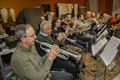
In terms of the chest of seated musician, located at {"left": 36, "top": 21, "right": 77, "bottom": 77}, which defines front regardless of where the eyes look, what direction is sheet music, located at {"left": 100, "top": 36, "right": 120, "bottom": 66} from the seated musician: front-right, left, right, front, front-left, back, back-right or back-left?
front-right

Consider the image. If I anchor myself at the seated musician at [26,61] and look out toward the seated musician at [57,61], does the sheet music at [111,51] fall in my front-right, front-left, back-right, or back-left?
front-right

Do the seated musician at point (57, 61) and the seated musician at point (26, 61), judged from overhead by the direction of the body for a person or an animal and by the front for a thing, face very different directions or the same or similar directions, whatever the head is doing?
same or similar directions

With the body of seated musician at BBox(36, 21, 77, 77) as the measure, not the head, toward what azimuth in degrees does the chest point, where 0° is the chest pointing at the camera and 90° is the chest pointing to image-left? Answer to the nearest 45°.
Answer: approximately 270°

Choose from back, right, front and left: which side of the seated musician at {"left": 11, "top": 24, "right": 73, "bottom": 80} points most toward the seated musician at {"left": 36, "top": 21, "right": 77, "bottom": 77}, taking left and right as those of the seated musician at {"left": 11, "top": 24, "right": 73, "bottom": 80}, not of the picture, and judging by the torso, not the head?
left

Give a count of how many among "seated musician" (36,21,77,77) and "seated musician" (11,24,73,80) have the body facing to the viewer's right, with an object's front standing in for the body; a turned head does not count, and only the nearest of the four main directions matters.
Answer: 2

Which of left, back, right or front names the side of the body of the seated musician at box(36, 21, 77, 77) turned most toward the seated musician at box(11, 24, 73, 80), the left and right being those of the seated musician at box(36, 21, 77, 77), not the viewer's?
right

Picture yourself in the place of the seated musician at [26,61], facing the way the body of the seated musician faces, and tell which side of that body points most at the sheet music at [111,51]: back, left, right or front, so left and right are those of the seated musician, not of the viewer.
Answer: front

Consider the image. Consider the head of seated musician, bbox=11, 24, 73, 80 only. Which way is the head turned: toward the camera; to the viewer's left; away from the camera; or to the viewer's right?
to the viewer's right

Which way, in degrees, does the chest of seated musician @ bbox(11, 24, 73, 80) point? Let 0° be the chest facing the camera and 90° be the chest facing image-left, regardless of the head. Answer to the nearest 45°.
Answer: approximately 270°
